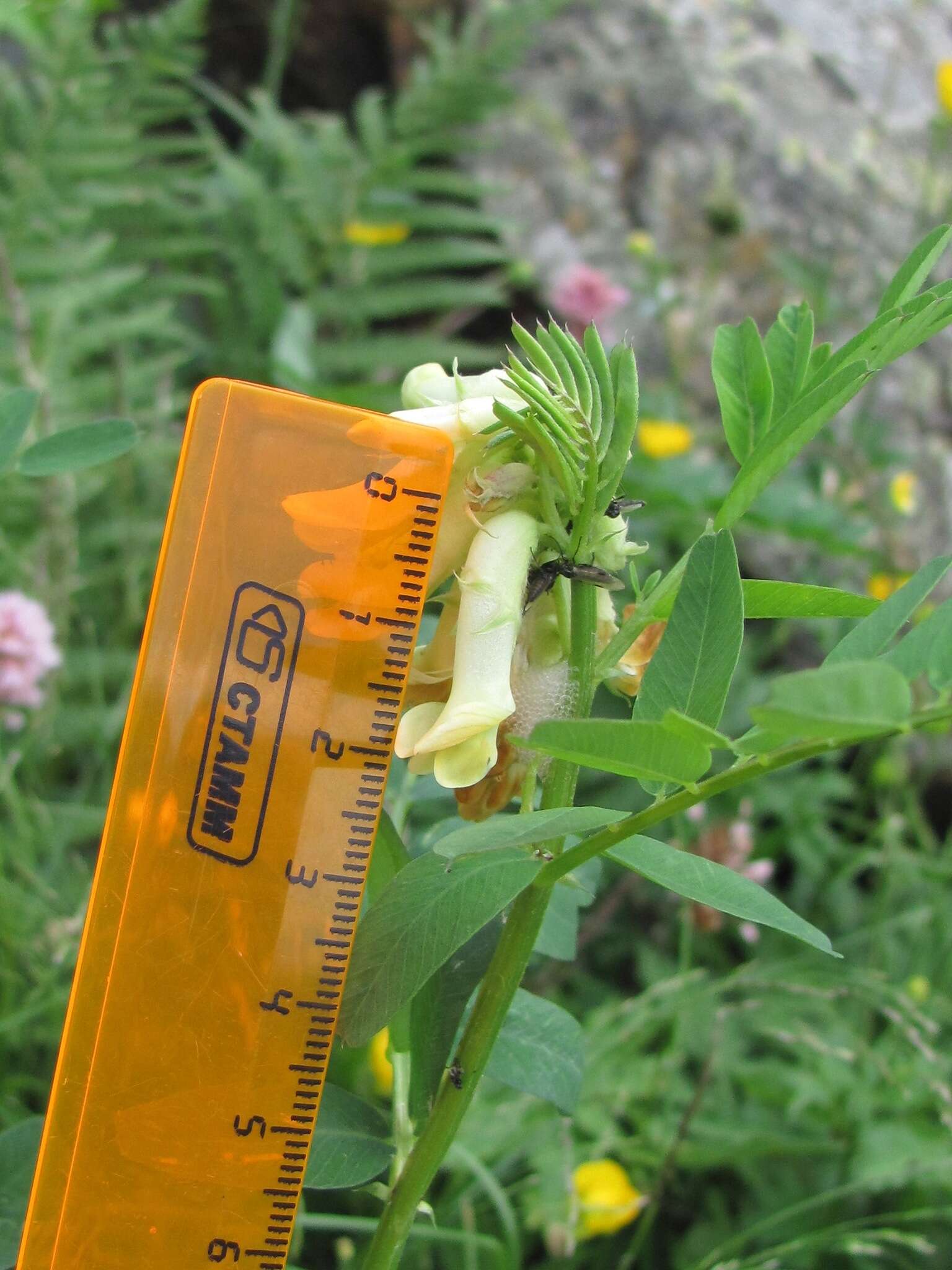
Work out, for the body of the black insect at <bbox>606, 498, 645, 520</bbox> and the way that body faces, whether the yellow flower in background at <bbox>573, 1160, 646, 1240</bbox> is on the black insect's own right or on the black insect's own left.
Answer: on the black insect's own right

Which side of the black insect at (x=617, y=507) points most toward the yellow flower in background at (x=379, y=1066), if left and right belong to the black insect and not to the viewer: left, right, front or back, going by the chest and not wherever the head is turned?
right

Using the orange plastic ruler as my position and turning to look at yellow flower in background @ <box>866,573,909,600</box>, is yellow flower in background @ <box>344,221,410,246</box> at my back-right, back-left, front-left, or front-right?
front-left
